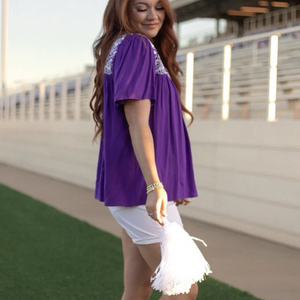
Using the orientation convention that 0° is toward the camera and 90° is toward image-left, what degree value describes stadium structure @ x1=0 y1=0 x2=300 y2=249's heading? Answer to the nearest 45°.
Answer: approximately 45°

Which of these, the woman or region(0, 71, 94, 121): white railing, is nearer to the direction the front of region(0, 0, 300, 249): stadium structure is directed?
the woman

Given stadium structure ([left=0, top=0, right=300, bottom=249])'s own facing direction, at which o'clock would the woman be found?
The woman is roughly at 11 o'clock from the stadium structure.
